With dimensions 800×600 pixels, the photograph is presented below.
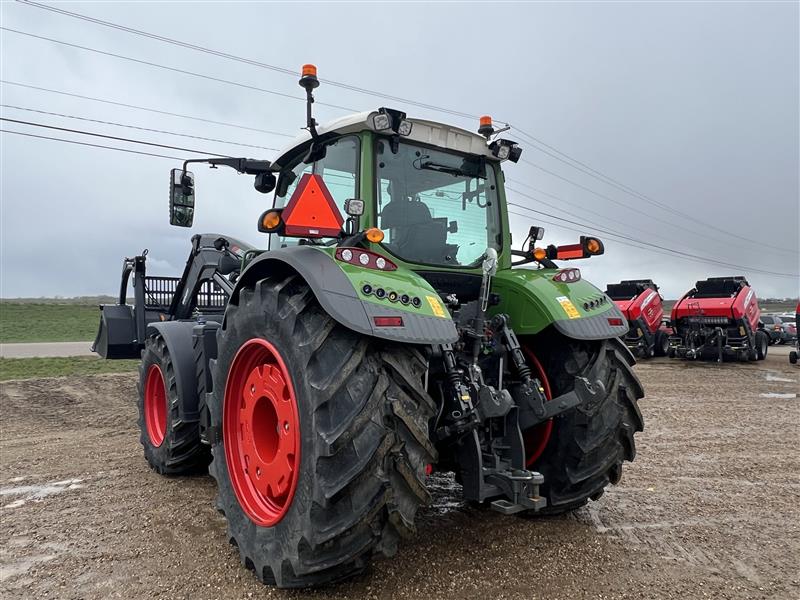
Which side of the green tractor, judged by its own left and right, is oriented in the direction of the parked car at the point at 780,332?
right

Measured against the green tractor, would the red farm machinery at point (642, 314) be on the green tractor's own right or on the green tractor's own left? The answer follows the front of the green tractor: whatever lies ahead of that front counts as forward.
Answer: on the green tractor's own right

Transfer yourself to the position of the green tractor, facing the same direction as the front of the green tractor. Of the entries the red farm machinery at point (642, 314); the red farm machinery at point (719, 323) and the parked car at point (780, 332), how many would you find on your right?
3

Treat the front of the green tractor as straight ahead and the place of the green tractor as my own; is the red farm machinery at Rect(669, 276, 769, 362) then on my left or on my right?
on my right

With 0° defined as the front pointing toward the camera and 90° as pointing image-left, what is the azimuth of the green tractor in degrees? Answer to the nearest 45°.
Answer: approximately 135°
